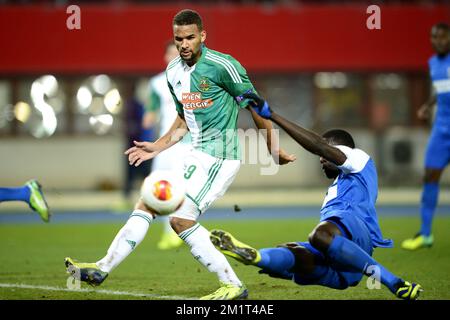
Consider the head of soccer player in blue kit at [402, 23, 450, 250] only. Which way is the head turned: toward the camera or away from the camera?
toward the camera

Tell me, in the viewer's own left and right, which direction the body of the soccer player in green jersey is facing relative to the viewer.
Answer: facing the viewer and to the left of the viewer

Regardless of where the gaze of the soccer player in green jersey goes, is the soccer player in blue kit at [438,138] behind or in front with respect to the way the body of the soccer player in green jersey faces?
behind

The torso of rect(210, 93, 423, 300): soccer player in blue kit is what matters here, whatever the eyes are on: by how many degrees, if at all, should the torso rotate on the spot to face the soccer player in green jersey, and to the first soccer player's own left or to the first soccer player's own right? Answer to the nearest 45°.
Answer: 0° — they already face them

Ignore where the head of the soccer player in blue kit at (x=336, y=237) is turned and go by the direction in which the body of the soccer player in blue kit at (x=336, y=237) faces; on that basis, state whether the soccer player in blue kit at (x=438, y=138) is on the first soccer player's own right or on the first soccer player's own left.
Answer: on the first soccer player's own right

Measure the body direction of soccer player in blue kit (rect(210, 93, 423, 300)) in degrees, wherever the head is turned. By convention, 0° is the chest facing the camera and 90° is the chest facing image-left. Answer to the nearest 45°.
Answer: approximately 90°

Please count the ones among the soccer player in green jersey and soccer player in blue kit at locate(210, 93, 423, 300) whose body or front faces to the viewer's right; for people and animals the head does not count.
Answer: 0

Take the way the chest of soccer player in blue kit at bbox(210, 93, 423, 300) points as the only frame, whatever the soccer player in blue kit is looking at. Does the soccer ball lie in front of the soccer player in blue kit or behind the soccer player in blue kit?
in front

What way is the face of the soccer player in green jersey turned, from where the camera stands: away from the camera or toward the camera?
toward the camera
